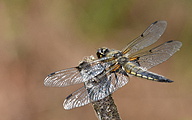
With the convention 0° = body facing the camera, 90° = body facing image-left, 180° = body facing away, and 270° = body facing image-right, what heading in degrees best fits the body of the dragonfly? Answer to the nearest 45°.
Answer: approximately 135°
